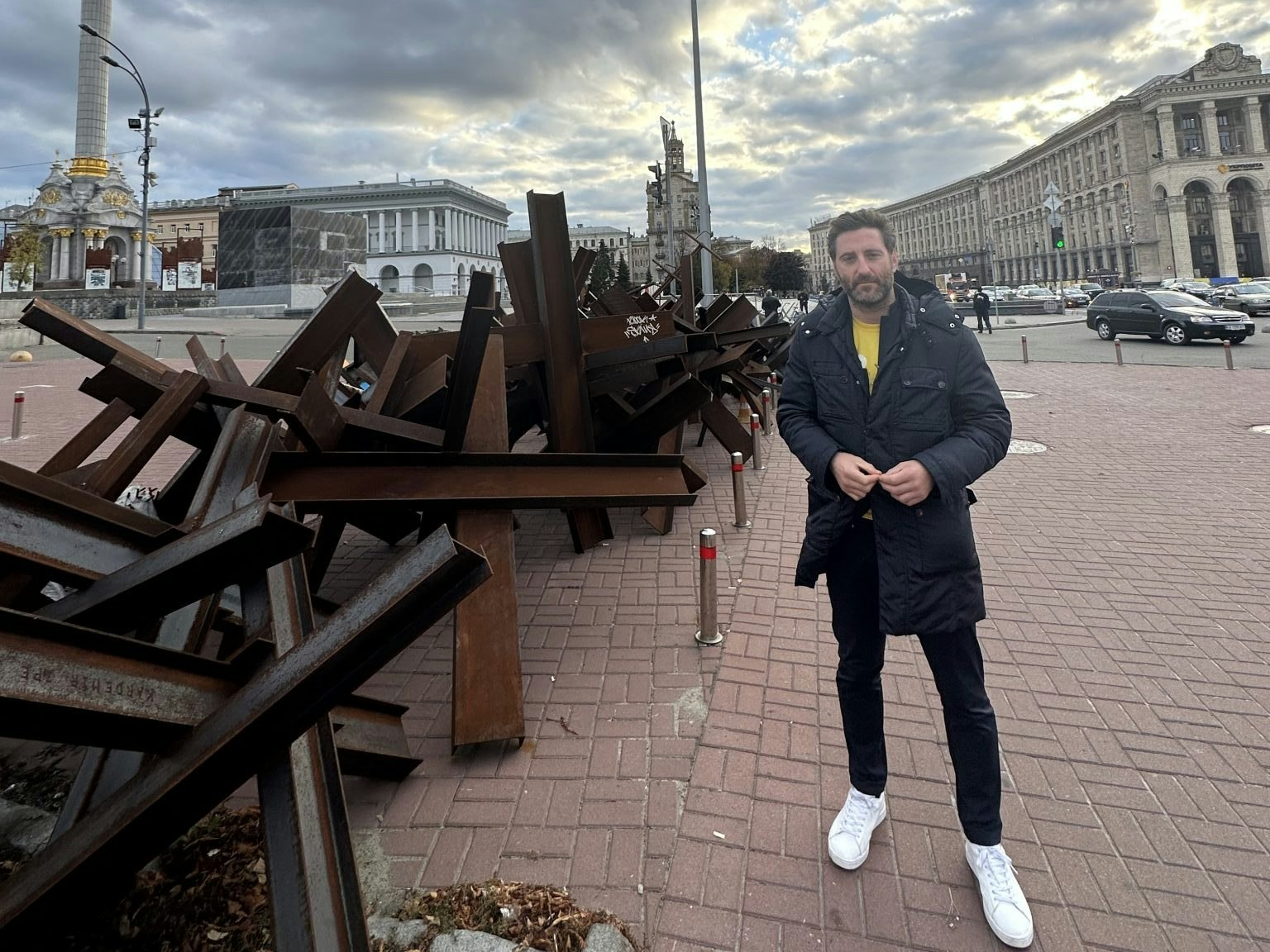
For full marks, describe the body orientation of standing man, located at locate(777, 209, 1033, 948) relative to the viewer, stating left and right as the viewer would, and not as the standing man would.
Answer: facing the viewer

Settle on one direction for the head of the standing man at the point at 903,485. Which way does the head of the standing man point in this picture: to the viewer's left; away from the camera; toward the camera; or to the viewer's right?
toward the camera

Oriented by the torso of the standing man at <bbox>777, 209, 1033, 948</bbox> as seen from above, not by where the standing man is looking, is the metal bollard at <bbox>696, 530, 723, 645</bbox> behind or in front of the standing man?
behind

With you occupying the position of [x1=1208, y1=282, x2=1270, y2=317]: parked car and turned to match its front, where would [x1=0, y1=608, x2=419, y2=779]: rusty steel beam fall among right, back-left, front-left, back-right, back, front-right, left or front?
front-right

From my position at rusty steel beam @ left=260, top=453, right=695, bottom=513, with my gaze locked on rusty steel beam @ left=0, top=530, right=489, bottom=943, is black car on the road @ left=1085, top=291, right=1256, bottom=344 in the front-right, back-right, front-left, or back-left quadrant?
back-left

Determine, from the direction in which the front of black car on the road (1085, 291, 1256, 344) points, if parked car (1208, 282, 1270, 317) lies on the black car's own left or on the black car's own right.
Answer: on the black car's own left

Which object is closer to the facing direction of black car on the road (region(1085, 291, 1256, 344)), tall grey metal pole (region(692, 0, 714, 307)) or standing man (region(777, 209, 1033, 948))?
the standing man

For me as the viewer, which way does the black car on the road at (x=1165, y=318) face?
facing the viewer and to the right of the viewer

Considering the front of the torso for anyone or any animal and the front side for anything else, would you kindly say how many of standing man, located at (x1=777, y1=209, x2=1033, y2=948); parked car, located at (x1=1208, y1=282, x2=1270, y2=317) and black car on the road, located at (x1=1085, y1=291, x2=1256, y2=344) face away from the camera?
0

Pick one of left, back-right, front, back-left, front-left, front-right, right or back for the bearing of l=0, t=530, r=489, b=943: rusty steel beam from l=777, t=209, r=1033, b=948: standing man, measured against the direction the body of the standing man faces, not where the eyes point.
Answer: front-right

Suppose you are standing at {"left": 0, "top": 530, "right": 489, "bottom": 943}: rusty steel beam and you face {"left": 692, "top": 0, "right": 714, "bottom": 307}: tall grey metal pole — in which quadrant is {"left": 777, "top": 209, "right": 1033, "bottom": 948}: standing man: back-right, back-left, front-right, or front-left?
front-right
